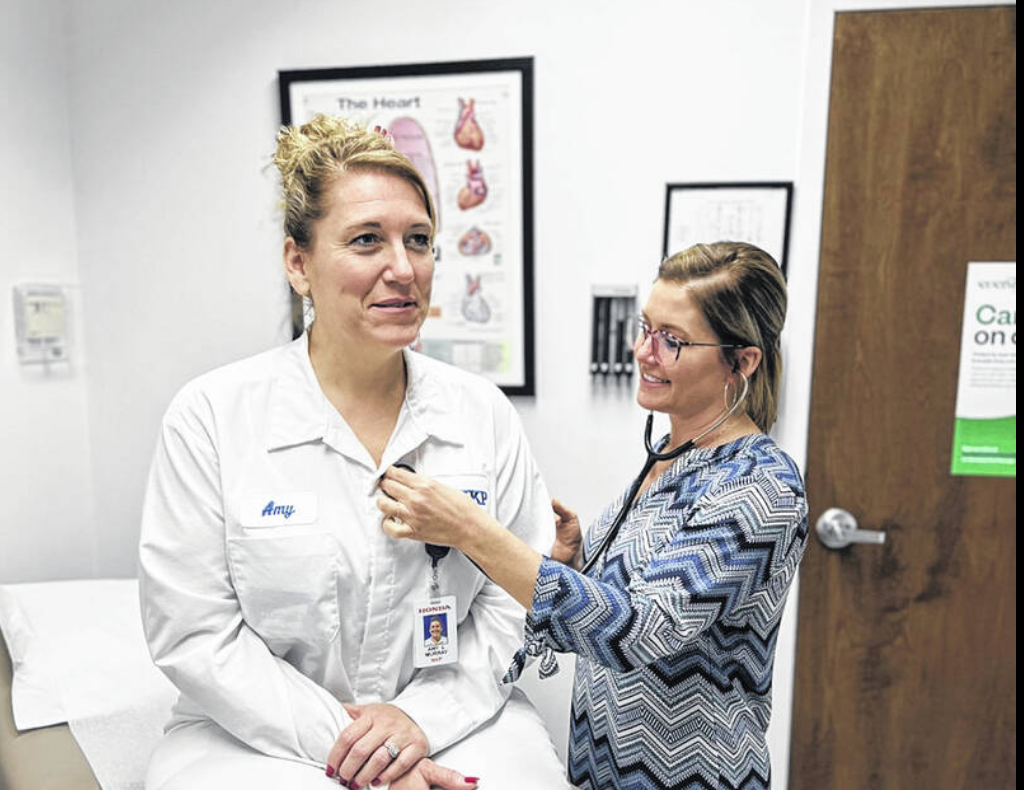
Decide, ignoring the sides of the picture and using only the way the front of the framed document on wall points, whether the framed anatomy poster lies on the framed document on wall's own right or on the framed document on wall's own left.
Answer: on the framed document on wall's own right

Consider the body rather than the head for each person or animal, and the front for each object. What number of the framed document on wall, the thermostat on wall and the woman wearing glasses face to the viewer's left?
1

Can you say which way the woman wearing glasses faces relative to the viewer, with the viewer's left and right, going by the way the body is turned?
facing to the left of the viewer

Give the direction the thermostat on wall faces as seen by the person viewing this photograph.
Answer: facing the viewer and to the right of the viewer

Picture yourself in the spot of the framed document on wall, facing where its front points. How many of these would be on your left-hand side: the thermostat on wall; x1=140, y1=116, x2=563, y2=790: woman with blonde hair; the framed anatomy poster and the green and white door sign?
1

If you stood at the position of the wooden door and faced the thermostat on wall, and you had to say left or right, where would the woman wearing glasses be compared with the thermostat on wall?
left

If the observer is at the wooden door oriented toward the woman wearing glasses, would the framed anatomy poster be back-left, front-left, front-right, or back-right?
front-right

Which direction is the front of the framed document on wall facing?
toward the camera
